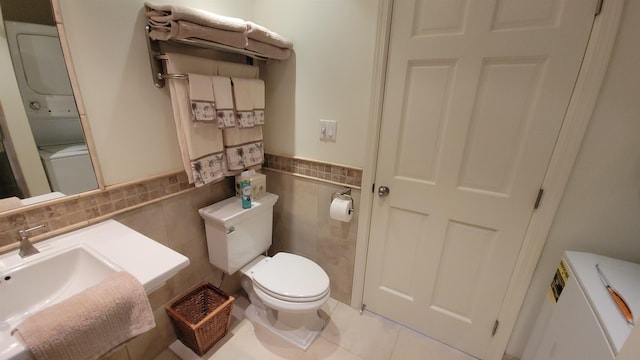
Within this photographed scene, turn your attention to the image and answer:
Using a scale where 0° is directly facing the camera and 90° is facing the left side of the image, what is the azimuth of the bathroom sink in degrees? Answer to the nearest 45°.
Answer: approximately 315°

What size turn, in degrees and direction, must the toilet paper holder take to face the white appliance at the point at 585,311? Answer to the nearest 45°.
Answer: approximately 90° to its left

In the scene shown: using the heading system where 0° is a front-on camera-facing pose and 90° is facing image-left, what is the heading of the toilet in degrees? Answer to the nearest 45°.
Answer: approximately 315°

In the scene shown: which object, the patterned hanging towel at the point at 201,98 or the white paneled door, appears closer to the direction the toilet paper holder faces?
the patterned hanging towel

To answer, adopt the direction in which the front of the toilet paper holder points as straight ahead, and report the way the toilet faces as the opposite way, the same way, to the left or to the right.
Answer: to the left

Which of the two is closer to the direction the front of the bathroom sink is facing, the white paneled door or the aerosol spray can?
the white paneled door

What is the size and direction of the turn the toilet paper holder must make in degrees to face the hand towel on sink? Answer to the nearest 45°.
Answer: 0° — it already faces it

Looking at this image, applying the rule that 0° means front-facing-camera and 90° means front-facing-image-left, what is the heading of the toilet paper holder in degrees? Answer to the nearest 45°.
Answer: approximately 45°
